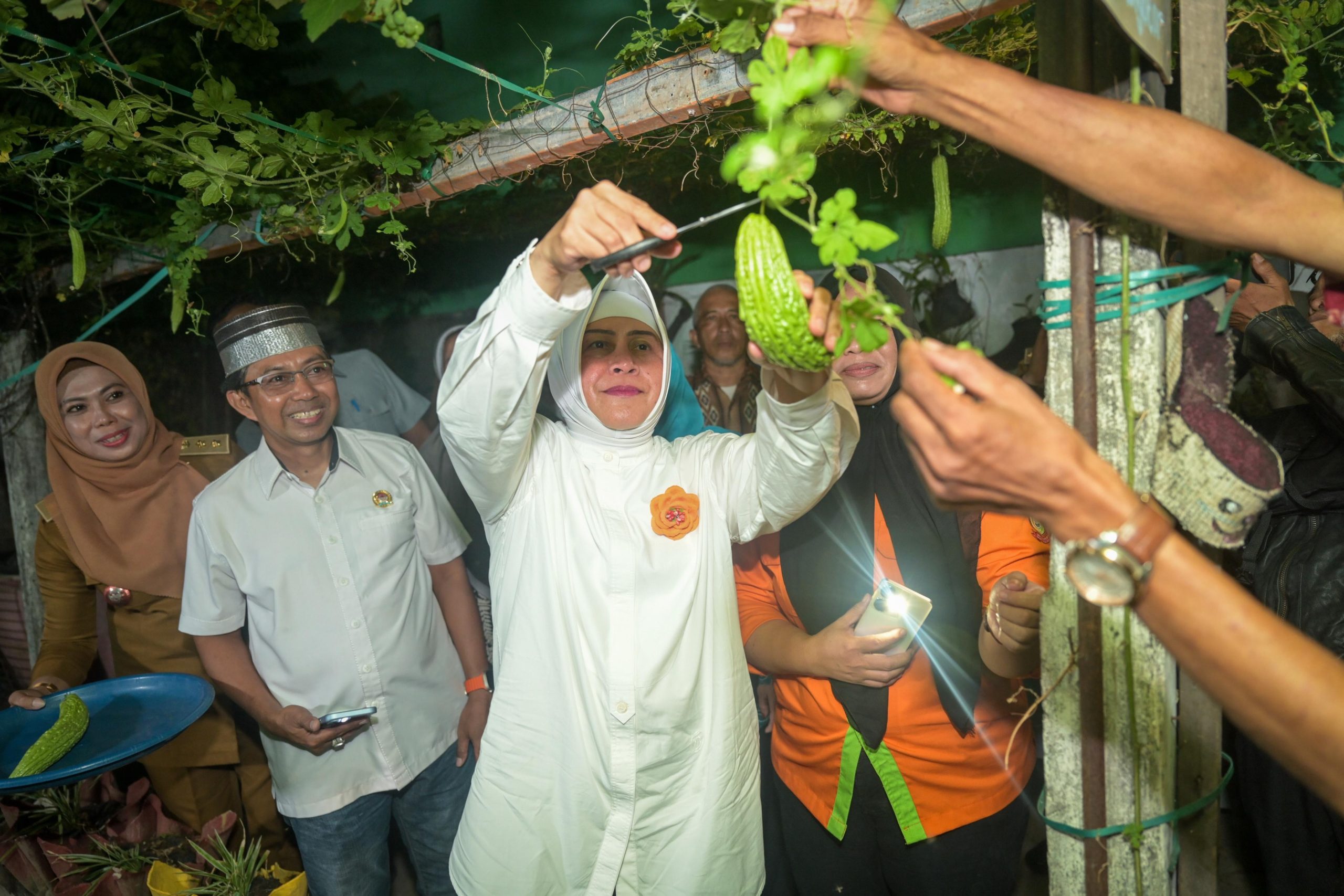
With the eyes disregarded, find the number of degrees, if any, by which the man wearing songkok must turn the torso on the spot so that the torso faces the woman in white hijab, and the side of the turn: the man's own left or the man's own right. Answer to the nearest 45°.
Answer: approximately 45° to the man's own left

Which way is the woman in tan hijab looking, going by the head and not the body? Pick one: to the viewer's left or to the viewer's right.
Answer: to the viewer's right

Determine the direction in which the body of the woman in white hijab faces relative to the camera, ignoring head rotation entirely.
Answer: toward the camera

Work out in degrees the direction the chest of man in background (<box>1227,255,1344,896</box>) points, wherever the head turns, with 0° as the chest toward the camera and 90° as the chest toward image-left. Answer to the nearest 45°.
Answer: approximately 90°

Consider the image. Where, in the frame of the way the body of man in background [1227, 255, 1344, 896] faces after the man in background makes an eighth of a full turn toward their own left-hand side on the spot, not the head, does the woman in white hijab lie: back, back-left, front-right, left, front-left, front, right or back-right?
front

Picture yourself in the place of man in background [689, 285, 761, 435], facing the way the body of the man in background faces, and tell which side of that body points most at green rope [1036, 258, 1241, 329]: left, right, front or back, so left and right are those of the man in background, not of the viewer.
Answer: front

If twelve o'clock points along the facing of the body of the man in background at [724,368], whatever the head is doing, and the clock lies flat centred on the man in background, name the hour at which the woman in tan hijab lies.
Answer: The woman in tan hijab is roughly at 2 o'clock from the man in background.

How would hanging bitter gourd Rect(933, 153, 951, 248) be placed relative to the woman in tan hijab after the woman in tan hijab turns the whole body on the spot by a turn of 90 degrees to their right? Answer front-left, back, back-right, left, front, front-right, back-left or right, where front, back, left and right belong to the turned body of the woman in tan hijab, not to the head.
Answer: back-left

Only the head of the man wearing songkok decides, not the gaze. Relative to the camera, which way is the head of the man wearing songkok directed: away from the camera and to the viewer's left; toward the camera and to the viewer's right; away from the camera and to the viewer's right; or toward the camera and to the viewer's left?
toward the camera and to the viewer's right

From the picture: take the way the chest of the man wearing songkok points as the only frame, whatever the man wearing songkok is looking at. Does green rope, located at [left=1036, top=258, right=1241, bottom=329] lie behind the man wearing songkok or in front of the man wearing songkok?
in front
